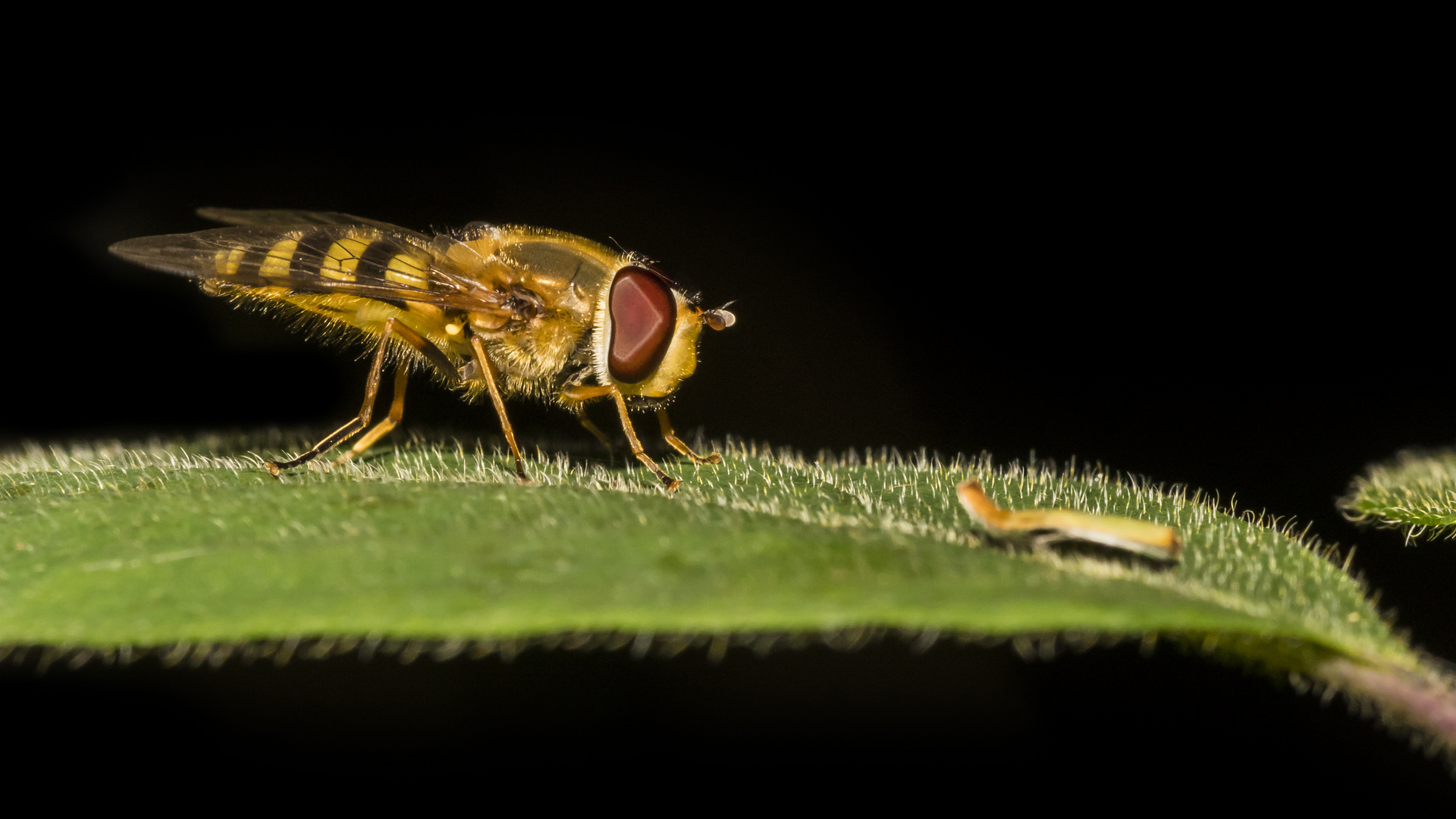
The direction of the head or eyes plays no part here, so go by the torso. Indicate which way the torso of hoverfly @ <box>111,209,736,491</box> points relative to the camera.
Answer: to the viewer's right

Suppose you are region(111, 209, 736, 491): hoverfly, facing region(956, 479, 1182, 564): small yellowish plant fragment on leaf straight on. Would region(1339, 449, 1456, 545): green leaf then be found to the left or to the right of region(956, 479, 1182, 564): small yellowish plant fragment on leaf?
left

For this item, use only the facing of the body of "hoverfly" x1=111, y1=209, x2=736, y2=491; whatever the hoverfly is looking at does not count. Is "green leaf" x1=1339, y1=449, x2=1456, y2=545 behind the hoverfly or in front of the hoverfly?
in front
